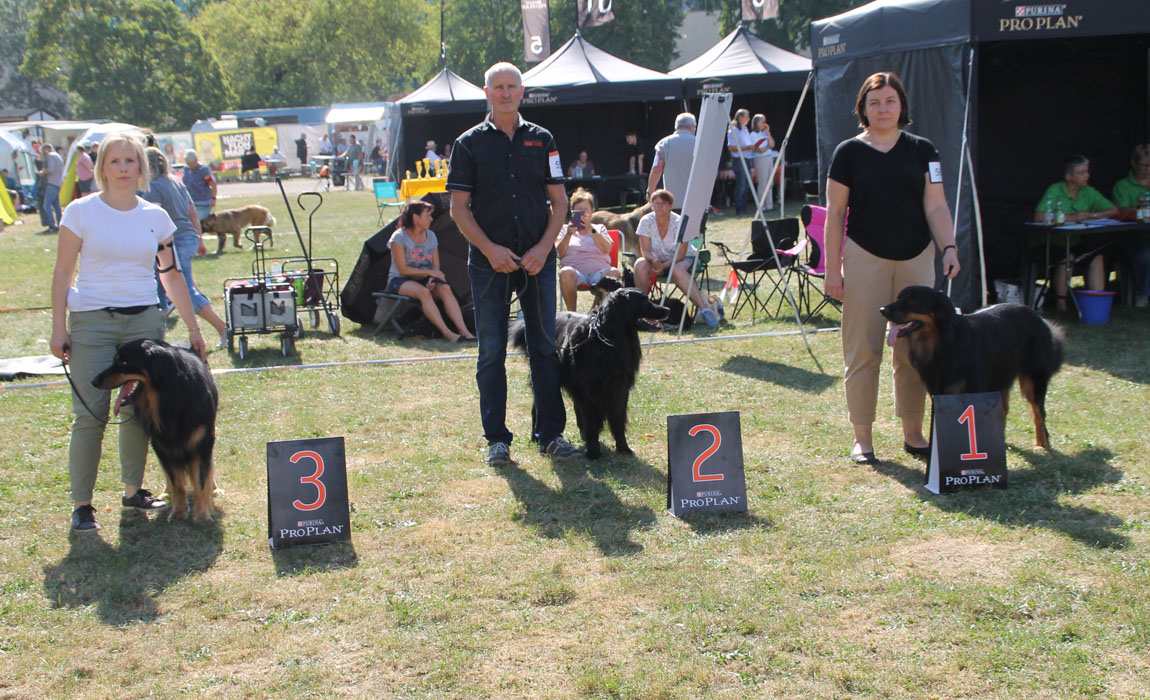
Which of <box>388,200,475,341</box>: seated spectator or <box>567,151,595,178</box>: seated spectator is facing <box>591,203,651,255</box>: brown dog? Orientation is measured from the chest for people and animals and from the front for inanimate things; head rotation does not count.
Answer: <box>567,151,595,178</box>: seated spectator

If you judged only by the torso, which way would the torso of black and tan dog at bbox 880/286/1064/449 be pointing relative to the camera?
to the viewer's left

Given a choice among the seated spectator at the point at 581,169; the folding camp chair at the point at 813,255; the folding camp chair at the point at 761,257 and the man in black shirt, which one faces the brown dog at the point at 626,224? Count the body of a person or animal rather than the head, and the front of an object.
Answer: the seated spectator

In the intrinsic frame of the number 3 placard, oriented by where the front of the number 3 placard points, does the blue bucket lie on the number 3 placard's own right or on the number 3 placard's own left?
on the number 3 placard's own left

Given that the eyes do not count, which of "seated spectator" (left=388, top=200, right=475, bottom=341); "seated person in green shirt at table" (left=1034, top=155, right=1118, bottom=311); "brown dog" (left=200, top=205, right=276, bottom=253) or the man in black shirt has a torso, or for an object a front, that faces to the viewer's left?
the brown dog

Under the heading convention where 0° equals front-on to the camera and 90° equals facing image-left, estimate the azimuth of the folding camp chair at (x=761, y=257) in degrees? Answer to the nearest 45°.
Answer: approximately 45°

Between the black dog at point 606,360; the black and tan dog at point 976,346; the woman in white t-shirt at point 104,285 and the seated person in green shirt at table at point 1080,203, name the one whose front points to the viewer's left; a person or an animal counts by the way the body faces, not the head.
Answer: the black and tan dog

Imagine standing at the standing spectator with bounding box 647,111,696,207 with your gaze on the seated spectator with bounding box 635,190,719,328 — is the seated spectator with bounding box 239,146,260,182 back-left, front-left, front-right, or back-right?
back-right

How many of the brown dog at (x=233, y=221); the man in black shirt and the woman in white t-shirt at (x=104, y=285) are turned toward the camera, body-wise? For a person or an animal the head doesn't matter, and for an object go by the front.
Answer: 2
